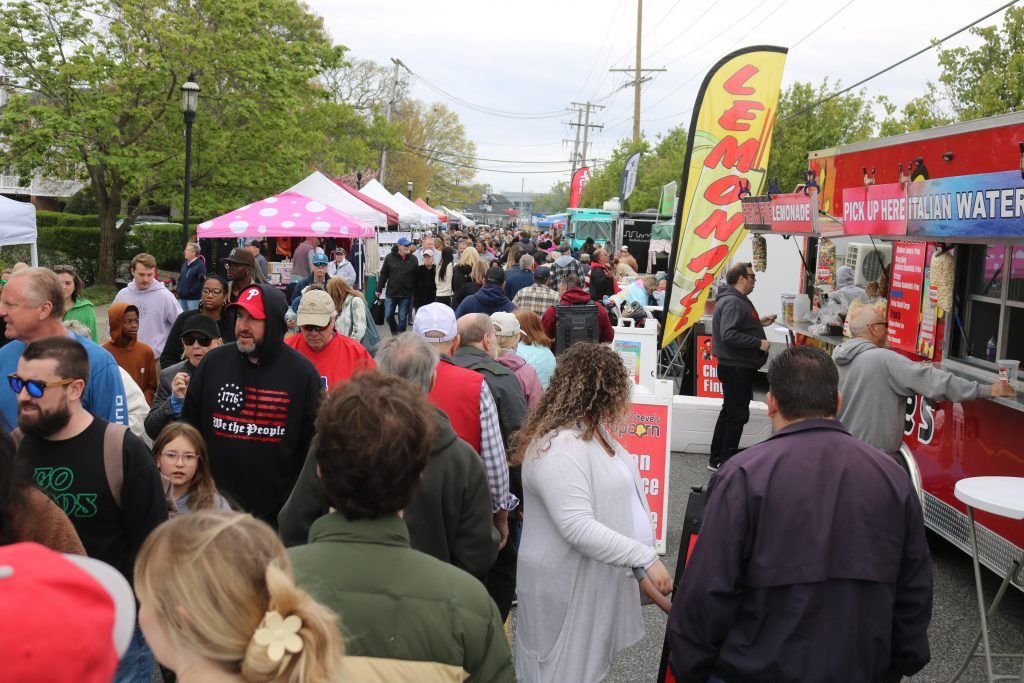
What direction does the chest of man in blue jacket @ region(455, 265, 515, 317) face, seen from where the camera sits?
away from the camera

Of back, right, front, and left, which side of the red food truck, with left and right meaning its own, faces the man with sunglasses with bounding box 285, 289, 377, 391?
right

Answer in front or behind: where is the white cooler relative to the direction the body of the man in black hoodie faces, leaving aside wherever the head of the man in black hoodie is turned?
behind

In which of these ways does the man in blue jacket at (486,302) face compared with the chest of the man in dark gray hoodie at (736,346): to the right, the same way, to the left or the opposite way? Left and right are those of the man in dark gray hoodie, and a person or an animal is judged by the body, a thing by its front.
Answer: to the left

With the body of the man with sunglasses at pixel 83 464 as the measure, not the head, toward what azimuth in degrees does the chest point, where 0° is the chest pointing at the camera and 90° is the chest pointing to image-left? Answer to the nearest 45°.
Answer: approximately 45°

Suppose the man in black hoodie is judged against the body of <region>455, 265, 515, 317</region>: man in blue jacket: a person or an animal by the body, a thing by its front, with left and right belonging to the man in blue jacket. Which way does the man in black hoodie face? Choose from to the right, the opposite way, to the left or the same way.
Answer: the opposite way

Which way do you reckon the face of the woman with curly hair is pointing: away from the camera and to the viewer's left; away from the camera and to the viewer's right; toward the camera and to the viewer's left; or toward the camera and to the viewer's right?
away from the camera and to the viewer's right

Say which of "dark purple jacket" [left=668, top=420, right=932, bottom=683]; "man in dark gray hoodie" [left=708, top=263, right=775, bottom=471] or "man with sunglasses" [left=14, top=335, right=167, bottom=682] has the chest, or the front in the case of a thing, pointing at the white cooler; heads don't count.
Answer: the dark purple jacket

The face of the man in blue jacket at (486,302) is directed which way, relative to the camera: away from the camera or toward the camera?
away from the camera
